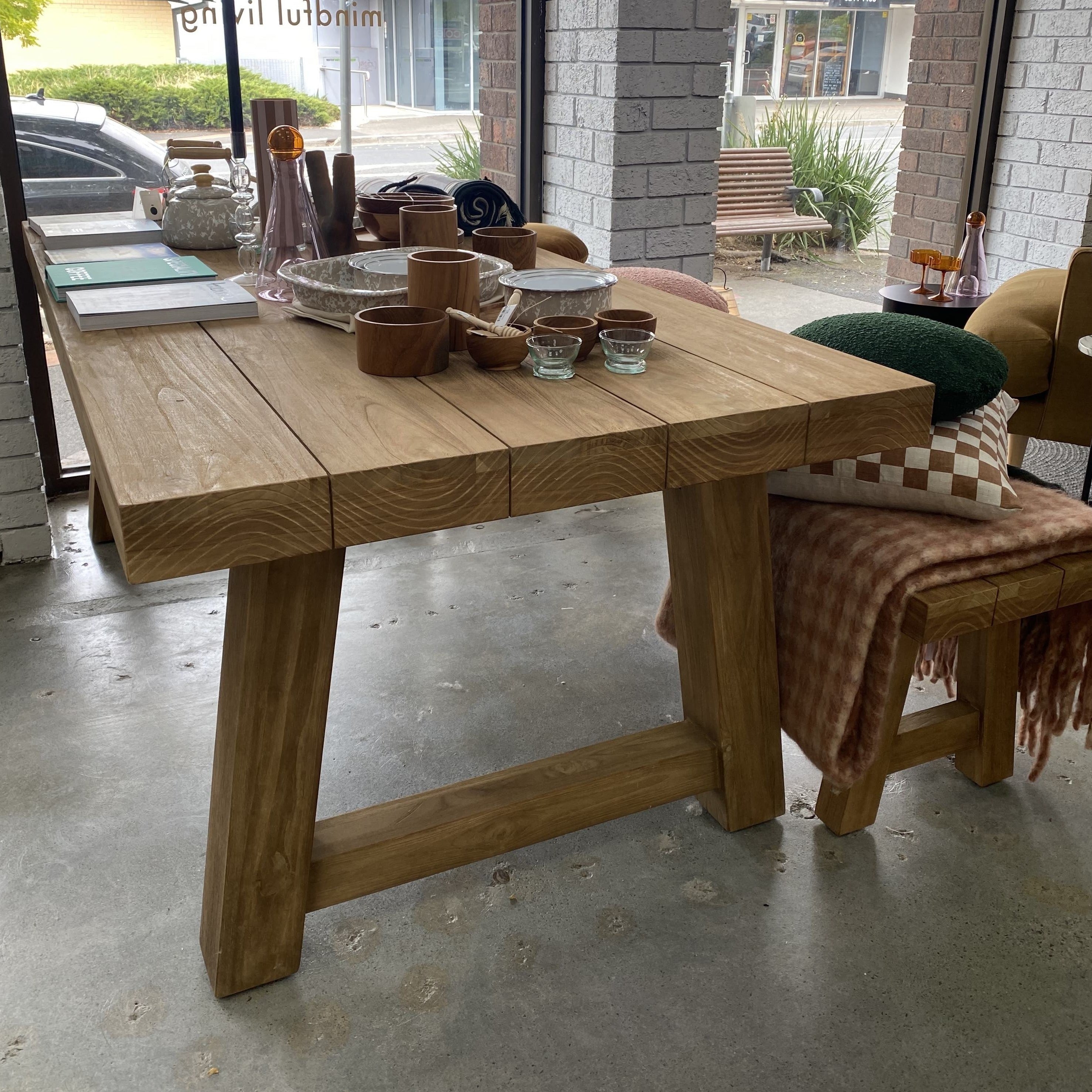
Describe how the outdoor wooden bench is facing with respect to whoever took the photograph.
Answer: facing the viewer and to the right of the viewer

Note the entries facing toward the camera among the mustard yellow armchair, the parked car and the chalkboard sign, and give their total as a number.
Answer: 1

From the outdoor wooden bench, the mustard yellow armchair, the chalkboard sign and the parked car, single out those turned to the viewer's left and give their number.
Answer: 2

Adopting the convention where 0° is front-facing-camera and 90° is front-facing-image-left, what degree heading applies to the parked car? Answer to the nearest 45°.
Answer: approximately 90°

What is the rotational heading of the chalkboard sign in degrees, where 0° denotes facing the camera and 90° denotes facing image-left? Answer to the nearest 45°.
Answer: approximately 0°

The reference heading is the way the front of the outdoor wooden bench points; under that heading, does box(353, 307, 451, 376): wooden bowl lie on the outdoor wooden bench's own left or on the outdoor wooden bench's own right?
on the outdoor wooden bench's own right

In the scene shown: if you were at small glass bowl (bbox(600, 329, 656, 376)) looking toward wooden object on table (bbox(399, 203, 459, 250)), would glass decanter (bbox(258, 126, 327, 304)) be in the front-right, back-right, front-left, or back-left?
front-left

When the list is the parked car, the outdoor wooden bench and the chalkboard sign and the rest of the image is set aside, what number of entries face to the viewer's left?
1

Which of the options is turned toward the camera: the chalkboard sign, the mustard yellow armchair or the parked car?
the chalkboard sign

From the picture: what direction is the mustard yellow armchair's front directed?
to the viewer's left

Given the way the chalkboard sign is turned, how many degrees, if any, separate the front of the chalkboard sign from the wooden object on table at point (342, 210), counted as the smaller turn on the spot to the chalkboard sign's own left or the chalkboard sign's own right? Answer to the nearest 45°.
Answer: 0° — it already faces it
